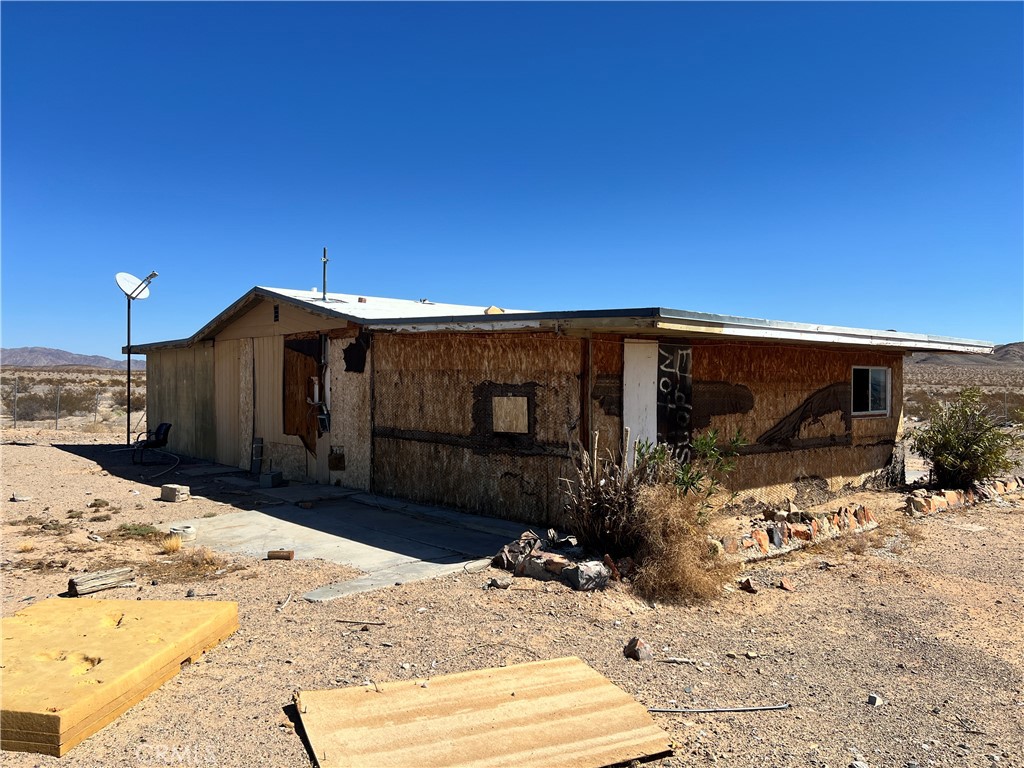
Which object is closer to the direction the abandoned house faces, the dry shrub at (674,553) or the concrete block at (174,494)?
the dry shrub

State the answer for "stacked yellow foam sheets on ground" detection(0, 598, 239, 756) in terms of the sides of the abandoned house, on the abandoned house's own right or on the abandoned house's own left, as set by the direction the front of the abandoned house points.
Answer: on the abandoned house's own right

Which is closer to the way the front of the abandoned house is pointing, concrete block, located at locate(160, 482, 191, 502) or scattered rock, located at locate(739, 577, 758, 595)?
the scattered rock

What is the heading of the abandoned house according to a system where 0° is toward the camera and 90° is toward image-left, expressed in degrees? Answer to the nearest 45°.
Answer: approximately 315°

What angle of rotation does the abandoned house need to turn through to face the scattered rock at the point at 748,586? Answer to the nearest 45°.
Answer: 0° — it already faces it
